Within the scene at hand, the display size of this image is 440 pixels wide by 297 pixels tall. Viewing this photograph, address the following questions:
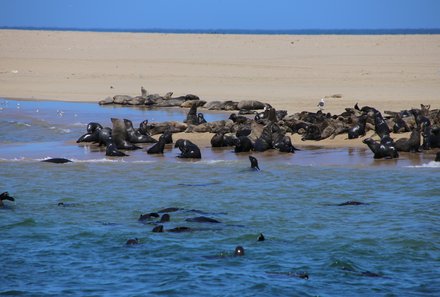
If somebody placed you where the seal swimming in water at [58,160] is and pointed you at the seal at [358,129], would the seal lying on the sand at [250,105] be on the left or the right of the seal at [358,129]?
left

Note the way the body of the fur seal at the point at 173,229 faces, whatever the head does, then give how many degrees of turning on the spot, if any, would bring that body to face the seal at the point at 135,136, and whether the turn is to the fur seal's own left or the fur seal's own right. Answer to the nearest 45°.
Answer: approximately 90° to the fur seal's own right

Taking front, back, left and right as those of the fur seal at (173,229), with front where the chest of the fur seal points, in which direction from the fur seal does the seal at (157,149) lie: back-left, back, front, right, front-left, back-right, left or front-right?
right

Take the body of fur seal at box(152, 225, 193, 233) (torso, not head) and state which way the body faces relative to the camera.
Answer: to the viewer's left

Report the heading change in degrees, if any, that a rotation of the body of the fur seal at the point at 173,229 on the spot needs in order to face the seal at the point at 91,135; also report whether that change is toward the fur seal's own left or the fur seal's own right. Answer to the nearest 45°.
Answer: approximately 90° to the fur seal's own right

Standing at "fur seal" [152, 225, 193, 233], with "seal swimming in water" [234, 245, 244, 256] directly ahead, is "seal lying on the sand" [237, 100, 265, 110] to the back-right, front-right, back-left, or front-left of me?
back-left
